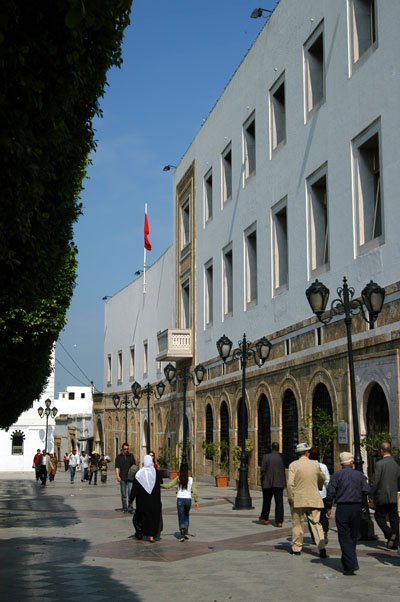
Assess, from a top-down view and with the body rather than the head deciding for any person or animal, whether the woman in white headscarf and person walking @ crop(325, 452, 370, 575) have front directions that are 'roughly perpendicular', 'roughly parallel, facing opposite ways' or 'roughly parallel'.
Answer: roughly parallel

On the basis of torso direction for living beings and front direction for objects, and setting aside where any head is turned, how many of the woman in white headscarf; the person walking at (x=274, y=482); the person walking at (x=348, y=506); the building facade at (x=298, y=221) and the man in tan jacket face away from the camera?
4

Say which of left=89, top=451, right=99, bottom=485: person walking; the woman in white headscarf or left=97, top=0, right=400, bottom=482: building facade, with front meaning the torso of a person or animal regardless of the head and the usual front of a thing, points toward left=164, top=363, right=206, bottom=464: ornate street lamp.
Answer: the woman in white headscarf

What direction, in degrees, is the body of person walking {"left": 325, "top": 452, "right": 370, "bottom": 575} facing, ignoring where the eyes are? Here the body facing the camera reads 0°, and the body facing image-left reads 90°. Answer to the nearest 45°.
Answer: approximately 180°

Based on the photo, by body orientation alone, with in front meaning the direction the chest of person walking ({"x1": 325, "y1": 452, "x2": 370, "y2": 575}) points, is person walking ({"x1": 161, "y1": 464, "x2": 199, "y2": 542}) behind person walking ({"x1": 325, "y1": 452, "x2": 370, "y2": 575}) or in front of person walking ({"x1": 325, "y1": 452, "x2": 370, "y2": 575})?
in front

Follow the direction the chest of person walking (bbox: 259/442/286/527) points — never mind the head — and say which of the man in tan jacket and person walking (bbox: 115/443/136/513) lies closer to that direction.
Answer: the person walking

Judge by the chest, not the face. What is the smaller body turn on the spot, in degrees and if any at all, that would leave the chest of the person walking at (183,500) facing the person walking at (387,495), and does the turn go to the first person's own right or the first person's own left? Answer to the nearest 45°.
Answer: approximately 135° to the first person's own right

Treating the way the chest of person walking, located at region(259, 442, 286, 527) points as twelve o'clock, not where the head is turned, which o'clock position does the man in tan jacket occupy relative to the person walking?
The man in tan jacket is roughly at 6 o'clock from the person walking.

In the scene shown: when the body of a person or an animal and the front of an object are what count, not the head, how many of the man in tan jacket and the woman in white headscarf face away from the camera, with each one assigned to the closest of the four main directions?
2

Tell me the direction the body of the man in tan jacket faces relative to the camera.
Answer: away from the camera

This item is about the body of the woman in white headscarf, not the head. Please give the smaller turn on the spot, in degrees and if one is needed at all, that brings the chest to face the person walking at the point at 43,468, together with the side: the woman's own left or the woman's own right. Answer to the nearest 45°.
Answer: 0° — they already face them

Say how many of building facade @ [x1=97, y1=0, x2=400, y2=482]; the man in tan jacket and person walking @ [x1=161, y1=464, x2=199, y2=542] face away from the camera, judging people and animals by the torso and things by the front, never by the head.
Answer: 2

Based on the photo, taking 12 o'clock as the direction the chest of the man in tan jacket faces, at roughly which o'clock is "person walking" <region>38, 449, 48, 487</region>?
The person walking is roughly at 11 o'clock from the man in tan jacket.

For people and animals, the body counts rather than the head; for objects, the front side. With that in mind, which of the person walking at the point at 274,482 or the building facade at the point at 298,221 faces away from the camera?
the person walking

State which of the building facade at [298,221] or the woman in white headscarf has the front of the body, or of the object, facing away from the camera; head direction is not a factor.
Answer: the woman in white headscarf

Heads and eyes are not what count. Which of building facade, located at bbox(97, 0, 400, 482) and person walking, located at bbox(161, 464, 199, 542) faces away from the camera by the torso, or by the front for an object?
the person walking

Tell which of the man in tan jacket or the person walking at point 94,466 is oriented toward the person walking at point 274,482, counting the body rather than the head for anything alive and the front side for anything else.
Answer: the man in tan jacket

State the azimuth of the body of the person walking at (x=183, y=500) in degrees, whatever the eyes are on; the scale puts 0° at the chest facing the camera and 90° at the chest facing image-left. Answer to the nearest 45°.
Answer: approximately 180°
